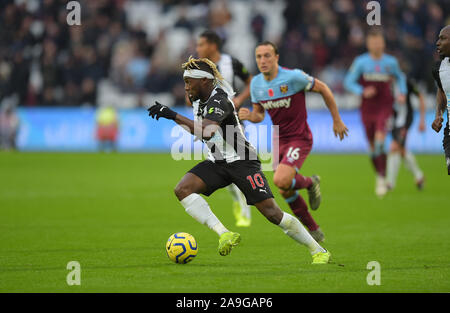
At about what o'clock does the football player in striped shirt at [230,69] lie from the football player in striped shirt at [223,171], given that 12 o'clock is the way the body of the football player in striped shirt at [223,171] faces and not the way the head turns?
the football player in striped shirt at [230,69] is roughly at 3 o'clock from the football player in striped shirt at [223,171].

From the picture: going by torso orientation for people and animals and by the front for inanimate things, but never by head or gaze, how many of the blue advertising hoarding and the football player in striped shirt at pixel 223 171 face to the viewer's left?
1

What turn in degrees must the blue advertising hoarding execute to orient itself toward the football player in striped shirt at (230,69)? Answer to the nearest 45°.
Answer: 0° — it already faces them

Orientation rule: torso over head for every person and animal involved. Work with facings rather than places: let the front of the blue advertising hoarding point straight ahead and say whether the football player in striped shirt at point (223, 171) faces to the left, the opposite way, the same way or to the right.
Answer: to the right

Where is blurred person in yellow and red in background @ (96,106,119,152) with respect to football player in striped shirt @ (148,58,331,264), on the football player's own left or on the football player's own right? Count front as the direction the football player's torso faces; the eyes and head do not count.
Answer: on the football player's own right

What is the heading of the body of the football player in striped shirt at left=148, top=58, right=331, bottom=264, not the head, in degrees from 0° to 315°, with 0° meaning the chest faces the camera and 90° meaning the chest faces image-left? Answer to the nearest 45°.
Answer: approximately 90°

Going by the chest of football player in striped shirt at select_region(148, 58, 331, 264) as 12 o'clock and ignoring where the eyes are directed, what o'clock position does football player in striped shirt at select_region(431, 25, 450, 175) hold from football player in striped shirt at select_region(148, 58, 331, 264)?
football player in striped shirt at select_region(431, 25, 450, 175) is roughly at 6 o'clock from football player in striped shirt at select_region(148, 58, 331, 264).

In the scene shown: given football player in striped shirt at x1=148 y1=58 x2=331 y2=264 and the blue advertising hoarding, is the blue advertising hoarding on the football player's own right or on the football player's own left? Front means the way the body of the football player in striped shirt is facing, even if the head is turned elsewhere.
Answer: on the football player's own right

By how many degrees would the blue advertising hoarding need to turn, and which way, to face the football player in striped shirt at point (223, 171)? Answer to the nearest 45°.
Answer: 0° — it already faces them
